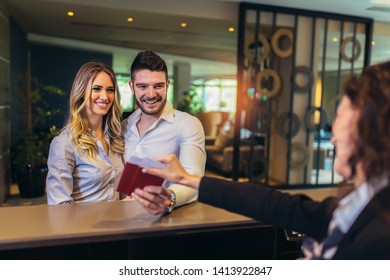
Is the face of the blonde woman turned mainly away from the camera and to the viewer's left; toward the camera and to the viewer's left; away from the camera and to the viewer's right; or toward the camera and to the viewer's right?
toward the camera and to the viewer's right

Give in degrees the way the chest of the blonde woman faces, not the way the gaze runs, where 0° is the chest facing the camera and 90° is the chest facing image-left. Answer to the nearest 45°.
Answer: approximately 315°
